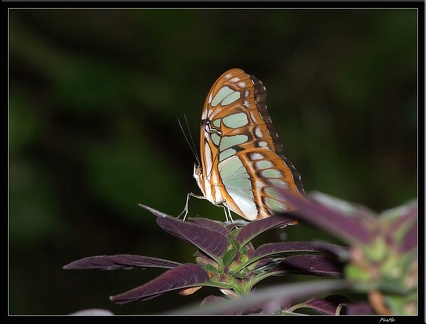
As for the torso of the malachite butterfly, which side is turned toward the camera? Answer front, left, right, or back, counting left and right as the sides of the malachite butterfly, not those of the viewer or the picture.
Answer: left
